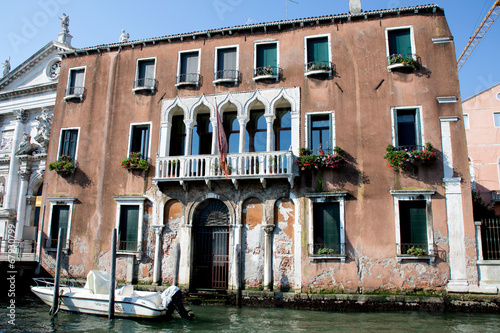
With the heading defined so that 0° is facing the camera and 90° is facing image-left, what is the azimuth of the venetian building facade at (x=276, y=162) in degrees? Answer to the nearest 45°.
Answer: approximately 0°

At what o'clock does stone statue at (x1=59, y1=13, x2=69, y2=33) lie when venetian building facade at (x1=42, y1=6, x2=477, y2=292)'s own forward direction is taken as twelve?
The stone statue is roughly at 4 o'clock from the venetian building facade.

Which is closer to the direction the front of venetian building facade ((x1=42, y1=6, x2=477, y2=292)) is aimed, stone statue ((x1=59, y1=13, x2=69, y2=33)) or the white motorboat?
the white motorboat

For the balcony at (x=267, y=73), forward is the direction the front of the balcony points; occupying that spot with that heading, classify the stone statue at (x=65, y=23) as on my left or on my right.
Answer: on my right

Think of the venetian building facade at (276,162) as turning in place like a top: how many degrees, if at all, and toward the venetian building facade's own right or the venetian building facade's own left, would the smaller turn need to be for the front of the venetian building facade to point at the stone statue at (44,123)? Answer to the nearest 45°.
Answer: approximately 135° to the venetian building facade's own right

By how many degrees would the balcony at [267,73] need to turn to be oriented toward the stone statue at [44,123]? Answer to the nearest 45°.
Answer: approximately 135° to its right

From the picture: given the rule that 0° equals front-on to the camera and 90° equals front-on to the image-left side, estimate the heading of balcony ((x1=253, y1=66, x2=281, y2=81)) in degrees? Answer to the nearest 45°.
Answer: approximately 0°
